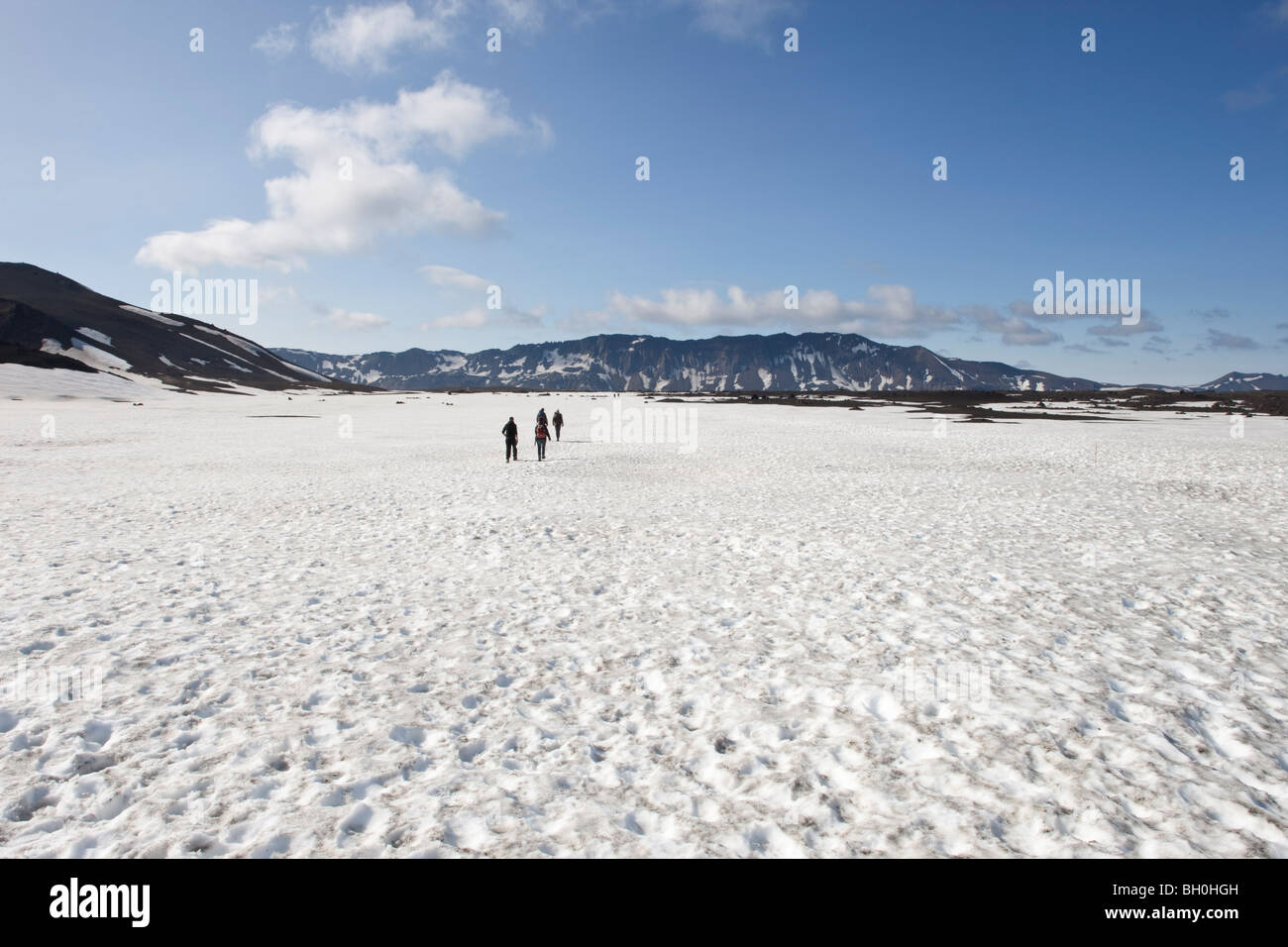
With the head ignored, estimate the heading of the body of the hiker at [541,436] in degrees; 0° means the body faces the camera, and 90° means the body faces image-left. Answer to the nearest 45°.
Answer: approximately 180°
